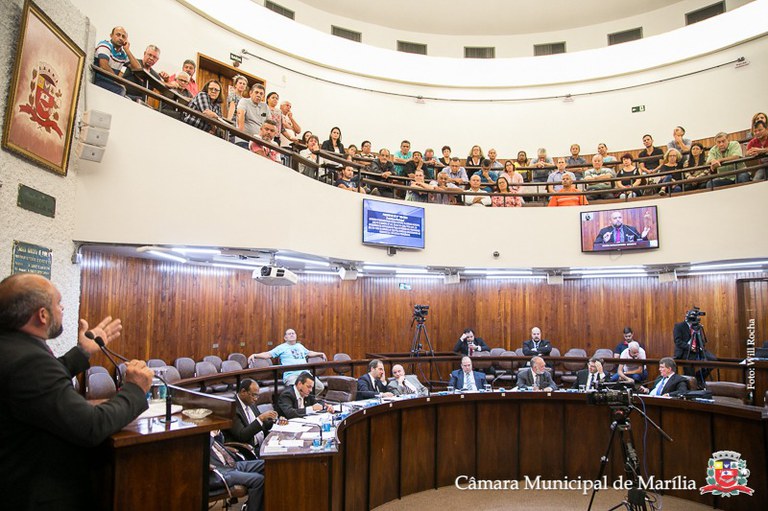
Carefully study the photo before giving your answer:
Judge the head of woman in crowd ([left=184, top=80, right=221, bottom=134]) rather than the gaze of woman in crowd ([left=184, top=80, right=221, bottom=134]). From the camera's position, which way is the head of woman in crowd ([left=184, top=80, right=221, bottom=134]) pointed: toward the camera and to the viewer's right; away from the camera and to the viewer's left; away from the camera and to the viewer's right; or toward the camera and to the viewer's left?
toward the camera and to the viewer's right

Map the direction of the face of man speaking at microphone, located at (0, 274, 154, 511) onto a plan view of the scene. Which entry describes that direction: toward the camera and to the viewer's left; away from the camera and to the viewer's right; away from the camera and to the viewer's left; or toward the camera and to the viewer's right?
away from the camera and to the viewer's right

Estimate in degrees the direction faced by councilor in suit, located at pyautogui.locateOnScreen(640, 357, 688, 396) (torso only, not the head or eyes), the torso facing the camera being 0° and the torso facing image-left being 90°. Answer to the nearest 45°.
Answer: approximately 45°

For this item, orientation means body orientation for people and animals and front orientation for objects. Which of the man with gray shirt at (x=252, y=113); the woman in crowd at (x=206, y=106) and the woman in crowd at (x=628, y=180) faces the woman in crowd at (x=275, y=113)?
the woman in crowd at (x=628, y=180)

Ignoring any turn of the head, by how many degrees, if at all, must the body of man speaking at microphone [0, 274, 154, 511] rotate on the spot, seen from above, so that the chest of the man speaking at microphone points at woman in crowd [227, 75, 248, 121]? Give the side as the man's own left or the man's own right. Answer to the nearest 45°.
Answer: approximately 45° to the man's own left

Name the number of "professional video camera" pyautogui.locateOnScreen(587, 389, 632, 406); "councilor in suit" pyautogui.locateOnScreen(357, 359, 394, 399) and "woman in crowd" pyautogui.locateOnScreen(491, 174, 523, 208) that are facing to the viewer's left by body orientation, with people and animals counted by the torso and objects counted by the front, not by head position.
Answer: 1

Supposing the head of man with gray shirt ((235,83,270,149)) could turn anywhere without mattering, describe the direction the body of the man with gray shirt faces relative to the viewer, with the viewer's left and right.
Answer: facing the viewer and to the right of the viewer

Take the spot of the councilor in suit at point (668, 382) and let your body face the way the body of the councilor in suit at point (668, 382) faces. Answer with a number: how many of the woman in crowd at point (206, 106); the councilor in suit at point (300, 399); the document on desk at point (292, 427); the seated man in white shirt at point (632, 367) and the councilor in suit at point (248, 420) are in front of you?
4

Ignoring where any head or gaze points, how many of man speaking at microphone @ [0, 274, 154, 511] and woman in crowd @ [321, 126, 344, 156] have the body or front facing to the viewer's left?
0

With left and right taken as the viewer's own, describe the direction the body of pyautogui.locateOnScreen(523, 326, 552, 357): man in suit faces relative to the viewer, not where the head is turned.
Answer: facing the viewer

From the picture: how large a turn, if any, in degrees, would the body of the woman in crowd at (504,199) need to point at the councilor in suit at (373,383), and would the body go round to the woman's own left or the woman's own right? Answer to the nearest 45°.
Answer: approximately 45° to the woman's own right

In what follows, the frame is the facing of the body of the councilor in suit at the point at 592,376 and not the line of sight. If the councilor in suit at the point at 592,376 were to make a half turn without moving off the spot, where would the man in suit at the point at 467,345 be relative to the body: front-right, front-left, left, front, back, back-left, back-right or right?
left

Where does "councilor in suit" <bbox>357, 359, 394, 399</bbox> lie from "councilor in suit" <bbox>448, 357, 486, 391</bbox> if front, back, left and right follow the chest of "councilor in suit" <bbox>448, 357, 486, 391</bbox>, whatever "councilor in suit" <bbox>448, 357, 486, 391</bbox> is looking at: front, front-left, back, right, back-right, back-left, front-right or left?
front-right

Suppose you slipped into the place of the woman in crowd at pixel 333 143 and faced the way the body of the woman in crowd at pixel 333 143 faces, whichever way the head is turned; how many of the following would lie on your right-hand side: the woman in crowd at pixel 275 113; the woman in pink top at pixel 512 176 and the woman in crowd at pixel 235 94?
2

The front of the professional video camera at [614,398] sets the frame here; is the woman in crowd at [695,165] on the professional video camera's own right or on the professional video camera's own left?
on the professional video camera's own right

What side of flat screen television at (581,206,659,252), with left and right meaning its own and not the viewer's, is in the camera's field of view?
front

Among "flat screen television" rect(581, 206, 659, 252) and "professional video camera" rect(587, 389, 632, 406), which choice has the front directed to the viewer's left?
the professional video camera
